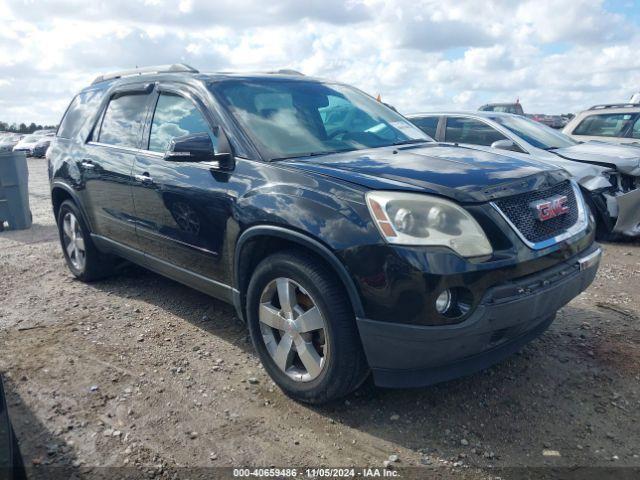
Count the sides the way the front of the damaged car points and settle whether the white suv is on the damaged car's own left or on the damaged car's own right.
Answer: on the damaged car's own left

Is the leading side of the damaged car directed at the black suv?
no

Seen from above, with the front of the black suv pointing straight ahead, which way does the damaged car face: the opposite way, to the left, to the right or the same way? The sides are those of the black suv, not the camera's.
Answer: the same way

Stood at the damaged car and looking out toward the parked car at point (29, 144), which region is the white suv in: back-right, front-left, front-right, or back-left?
front-right

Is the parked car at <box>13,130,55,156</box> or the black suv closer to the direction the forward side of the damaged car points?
the black suv

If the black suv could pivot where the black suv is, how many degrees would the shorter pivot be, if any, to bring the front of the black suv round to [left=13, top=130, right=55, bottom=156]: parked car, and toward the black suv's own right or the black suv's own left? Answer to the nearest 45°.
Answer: approximately 180°

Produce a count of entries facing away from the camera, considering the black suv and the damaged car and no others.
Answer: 0

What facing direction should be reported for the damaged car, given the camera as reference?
facing the viewer and to the right of the viewer

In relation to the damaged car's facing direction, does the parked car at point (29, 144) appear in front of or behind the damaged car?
behind

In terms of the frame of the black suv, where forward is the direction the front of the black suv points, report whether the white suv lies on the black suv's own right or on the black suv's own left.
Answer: on the black suv's own left

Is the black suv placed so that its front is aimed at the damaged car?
no
